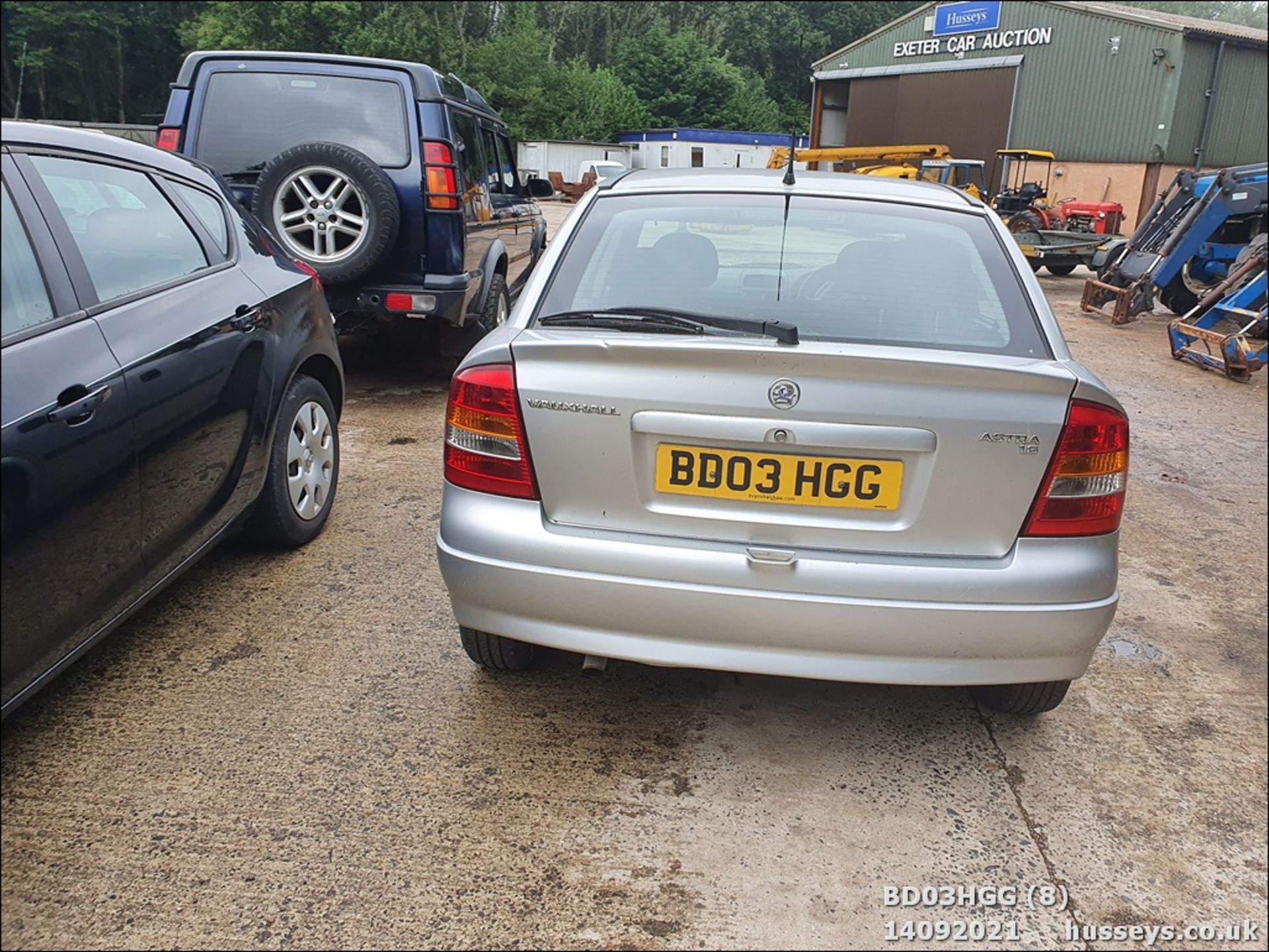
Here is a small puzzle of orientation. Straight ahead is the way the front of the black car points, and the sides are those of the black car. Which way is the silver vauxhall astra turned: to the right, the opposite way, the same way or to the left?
the opposite way

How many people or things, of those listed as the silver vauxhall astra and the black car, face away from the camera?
1

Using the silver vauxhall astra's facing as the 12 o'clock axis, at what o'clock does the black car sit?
The black car is roughly at 9 o'clock from the silver vauxhall astra.

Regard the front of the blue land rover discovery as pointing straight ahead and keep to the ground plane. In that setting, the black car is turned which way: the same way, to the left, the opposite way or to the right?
the opposite way

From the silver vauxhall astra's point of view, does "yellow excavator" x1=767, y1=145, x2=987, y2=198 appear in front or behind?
in front

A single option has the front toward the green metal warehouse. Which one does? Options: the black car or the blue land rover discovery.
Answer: the blue land rover discovery

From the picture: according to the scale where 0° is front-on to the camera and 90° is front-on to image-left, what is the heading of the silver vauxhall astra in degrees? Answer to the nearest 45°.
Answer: approximately 180°

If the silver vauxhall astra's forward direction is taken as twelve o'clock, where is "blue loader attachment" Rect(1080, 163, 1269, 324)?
The blue loader attachment is roughly at 1 o'clock from the silver vauxhall astra.

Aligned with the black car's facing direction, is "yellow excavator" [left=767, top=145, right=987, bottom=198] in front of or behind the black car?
behind

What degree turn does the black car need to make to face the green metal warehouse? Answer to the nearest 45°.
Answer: approximately 180°

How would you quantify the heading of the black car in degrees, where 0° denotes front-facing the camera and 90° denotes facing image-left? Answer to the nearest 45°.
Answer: approximately 45°

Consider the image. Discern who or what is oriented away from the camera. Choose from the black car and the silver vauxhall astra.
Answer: the silver vauxhall astra

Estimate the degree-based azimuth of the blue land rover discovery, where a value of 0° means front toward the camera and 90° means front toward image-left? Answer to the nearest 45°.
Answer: approximately 225°
